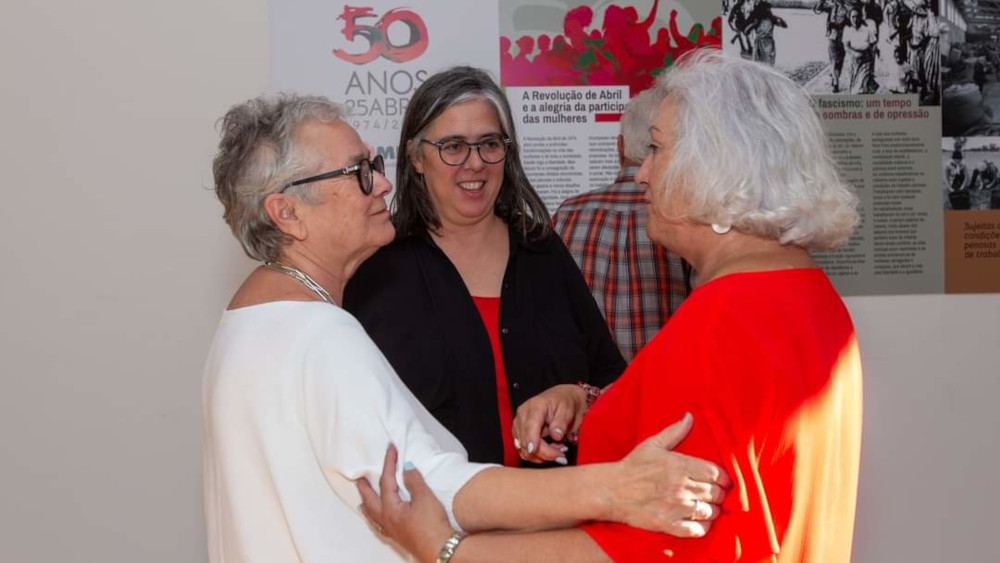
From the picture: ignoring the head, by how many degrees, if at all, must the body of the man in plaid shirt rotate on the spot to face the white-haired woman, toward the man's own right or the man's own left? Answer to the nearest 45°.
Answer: approximately 180°

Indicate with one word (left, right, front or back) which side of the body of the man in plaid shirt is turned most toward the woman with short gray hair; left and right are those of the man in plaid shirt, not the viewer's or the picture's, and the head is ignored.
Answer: back

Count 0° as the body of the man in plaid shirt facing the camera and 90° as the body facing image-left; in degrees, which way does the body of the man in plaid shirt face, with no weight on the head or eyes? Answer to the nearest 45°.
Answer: approximately 180°

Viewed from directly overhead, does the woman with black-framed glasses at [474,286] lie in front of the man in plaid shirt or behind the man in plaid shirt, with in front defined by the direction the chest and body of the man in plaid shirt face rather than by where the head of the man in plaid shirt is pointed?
behind

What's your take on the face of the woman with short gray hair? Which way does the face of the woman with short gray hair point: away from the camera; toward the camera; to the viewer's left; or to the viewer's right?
to the viewer's right
